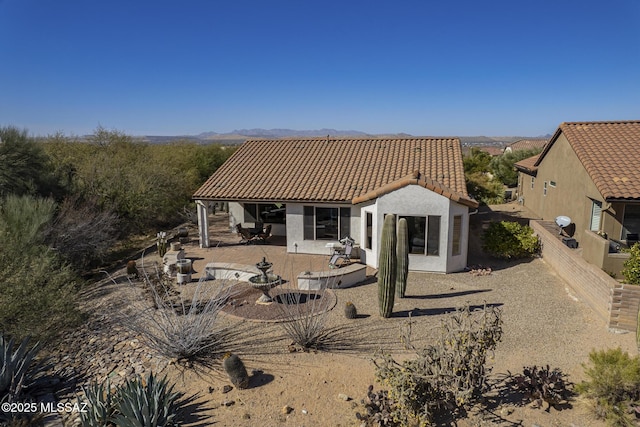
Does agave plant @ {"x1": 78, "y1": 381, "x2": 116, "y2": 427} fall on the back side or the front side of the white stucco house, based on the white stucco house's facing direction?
on the back side

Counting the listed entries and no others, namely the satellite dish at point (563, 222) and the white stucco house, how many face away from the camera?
1

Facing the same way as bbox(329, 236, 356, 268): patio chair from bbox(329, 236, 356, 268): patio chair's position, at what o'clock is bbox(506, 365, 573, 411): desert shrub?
The desert shrub is roughly at 10 o'clock from the patio chair.

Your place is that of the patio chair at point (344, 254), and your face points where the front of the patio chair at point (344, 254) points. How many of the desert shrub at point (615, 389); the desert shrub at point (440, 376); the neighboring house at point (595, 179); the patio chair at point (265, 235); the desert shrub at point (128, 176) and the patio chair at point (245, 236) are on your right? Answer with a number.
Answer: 3

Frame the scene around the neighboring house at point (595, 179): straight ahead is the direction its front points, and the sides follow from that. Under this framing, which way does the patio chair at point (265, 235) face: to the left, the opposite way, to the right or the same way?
the opposite way

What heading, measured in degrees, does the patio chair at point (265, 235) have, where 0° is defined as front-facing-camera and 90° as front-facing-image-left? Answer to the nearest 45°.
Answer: approximately 45°

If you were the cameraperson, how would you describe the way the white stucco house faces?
facing away from the viewer

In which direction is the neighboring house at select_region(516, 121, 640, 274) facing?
away from the camera

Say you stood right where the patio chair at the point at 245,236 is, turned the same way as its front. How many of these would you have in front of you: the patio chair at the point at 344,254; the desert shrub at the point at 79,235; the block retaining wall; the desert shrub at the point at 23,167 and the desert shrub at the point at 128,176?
2

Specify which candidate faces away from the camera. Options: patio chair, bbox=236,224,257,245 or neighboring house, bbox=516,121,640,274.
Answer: the neighboring house
